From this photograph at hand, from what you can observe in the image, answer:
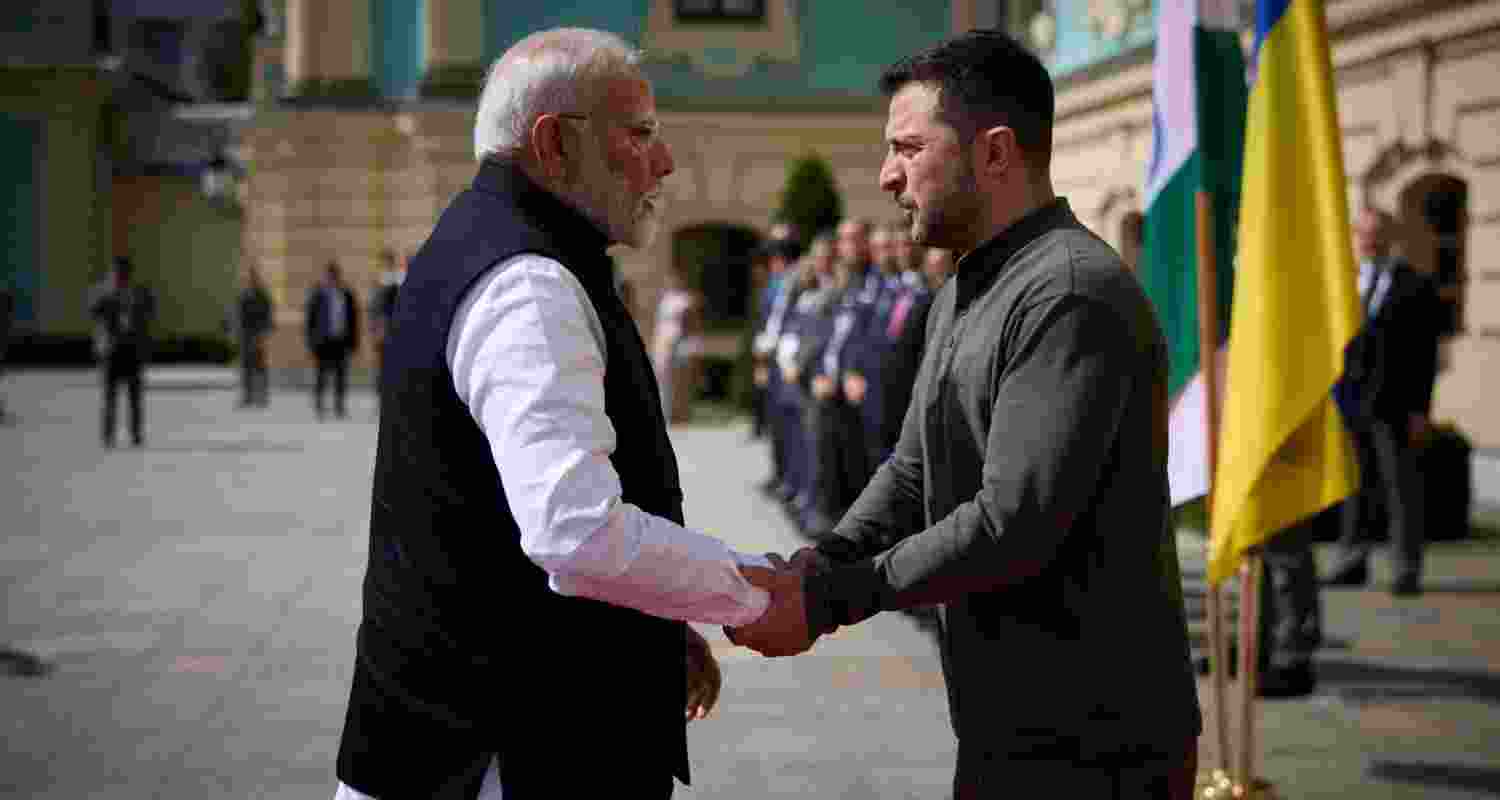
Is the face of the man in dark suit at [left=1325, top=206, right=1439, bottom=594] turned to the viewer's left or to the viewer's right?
to the viewer's left

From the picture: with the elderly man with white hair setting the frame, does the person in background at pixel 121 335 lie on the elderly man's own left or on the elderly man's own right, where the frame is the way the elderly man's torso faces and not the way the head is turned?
on the elderly man's own left

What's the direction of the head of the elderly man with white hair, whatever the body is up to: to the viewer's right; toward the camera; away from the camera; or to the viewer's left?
to the viewer's right

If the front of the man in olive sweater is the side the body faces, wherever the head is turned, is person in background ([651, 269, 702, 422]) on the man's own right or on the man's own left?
on the man's own right

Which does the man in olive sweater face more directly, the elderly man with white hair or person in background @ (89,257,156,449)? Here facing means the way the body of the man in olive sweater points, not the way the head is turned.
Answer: the elderly man with white hair

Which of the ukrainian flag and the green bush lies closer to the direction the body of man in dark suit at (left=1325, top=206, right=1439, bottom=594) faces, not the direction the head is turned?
the ukrainian flag

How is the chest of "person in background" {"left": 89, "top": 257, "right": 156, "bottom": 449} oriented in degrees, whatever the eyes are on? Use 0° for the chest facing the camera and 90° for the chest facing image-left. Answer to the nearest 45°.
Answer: approximately 0°

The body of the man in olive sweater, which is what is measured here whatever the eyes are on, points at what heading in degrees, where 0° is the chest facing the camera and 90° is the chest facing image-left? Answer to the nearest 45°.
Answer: approximately 90°

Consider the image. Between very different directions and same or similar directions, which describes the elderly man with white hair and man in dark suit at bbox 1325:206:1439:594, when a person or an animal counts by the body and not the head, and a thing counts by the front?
very different directions

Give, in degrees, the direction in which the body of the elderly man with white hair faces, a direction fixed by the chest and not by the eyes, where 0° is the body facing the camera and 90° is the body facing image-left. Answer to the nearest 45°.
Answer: approximately 270°
